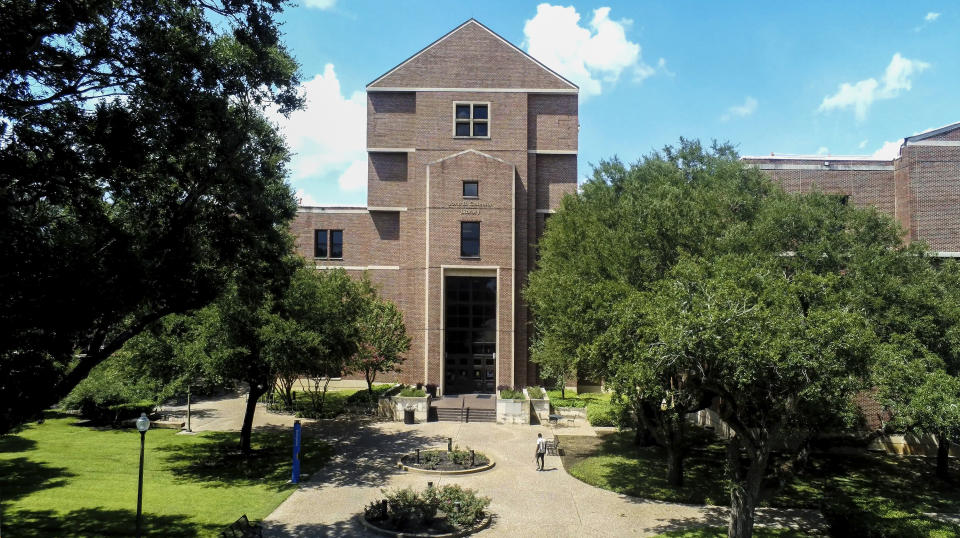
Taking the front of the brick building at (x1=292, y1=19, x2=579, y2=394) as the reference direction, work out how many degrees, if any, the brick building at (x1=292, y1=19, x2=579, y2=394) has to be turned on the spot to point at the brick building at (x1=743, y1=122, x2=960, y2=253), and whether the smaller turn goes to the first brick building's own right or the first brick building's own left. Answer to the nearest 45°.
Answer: approximately 45° to the first brick building's own left

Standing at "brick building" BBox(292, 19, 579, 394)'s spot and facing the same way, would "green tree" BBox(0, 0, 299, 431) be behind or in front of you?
in front

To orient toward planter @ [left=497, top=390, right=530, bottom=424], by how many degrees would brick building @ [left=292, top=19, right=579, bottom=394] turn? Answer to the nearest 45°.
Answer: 0° — it already faces it

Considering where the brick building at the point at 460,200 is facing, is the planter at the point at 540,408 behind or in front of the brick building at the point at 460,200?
in front

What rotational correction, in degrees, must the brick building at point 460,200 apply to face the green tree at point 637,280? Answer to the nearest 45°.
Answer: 0° — it already faces it

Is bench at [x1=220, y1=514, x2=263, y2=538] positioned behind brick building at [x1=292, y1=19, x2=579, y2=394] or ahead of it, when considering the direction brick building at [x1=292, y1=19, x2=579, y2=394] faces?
ahead

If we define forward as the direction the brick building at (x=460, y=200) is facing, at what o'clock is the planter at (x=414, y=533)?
The planter is roughly at 12 o'clock from the brick building.

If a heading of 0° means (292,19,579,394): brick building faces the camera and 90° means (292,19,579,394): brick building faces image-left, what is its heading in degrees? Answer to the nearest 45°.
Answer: approximately 0°
